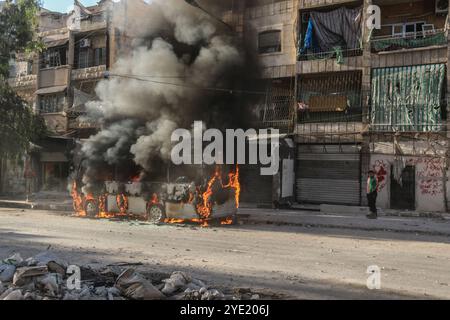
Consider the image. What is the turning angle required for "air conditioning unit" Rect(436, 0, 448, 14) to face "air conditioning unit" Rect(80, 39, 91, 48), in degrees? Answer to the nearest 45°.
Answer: approximately 90° to its right

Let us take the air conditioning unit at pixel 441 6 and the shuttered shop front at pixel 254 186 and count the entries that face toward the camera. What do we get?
2

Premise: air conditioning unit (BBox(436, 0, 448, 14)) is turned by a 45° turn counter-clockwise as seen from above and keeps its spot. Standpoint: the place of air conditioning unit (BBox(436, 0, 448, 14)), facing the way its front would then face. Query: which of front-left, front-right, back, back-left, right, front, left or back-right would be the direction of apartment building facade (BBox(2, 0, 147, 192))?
back-right

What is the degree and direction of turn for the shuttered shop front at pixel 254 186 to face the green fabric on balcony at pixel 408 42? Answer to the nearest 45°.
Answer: approximately 45° to its left

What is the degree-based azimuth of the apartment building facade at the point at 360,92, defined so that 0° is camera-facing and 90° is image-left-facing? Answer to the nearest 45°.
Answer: approximately 0°

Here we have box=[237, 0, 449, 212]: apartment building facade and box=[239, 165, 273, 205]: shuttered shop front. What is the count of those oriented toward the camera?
2

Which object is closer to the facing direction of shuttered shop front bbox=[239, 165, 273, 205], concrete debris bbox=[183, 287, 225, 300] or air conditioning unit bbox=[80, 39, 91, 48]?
the concrete debris
